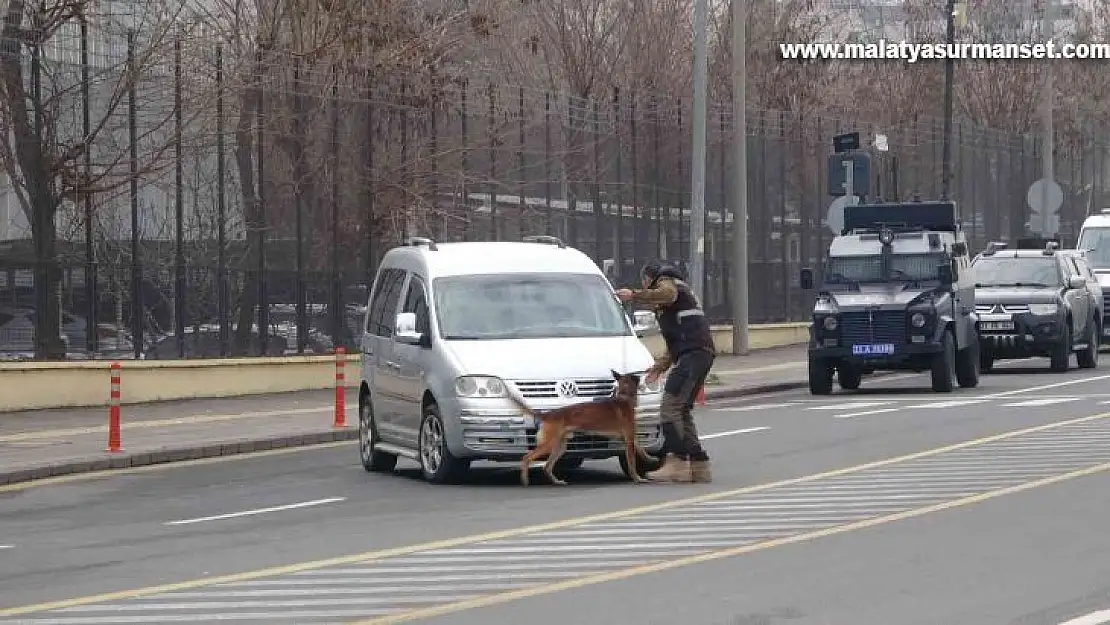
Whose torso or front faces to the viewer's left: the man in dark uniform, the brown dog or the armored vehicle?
the man in dark uniform

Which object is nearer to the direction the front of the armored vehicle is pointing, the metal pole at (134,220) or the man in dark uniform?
the man in dark uniform

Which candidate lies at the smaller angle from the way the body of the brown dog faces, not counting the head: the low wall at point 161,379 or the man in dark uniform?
the man in dark uniform

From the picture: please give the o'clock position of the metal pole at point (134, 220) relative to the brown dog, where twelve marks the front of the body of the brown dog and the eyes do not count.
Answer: The metal pole is roughly at 8 o'clock from the brown dog.

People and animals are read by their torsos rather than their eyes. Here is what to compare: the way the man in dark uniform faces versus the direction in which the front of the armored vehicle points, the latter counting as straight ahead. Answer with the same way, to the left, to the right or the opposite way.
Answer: to the right

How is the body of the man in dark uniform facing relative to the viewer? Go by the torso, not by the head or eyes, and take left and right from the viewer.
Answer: facing to the left of the viewer

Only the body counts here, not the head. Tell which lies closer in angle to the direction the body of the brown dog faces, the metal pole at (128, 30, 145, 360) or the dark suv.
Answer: the dark suv

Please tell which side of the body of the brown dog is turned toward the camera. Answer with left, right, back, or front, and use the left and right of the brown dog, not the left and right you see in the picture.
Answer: right

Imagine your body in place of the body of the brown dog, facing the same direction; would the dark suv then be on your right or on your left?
on your left
